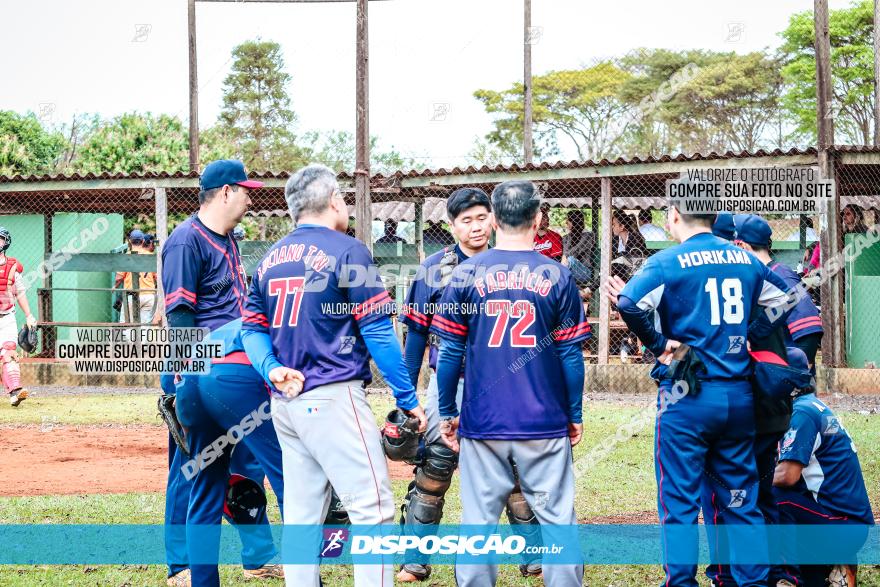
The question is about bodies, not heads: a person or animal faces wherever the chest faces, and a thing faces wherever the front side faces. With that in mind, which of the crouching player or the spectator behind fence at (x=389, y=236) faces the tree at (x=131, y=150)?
the crouching player

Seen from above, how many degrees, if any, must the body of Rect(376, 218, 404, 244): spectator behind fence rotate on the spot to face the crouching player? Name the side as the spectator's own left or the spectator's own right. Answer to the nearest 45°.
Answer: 0° — they already face them

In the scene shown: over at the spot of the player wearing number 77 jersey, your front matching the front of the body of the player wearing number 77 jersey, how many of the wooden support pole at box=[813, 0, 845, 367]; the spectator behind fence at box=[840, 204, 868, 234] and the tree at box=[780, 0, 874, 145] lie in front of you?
3

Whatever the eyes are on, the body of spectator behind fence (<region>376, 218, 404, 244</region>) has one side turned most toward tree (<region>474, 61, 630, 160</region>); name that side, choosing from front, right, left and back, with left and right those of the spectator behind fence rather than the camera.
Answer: back

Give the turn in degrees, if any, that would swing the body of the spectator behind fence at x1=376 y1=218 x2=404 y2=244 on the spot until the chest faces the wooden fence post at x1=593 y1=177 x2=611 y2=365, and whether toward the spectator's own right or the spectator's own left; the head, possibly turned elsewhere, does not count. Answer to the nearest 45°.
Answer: approximately 45° to the spectator's own left

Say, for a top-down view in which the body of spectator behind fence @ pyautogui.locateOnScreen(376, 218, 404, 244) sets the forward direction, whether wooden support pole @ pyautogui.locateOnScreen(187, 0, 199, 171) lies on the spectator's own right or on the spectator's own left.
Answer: on the spectator's own right

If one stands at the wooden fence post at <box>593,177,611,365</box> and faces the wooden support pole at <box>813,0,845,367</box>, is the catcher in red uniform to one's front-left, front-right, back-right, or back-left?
back-right

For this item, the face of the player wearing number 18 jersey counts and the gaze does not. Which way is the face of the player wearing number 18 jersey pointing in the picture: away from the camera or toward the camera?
away from the camera

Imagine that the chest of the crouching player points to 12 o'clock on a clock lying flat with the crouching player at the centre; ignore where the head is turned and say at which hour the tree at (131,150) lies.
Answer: The tree is roughly at 12 o'clock from the crouching player.

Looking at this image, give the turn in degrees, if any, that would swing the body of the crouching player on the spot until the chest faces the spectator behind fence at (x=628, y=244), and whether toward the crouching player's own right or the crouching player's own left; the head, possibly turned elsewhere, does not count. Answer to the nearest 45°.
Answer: approximately 45° to the crouching player's own right

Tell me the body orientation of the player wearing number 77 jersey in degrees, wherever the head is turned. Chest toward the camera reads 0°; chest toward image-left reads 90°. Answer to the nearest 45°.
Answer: approximately 225°

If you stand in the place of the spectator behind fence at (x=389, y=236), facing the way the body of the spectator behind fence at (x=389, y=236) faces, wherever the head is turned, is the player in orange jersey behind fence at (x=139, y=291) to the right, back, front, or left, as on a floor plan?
right
